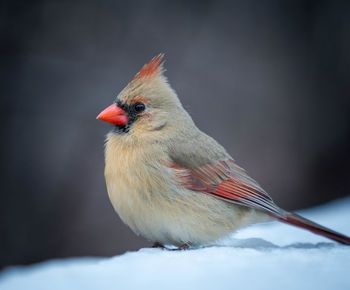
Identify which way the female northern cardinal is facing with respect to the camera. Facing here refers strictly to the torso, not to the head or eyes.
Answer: to the viewer's left
